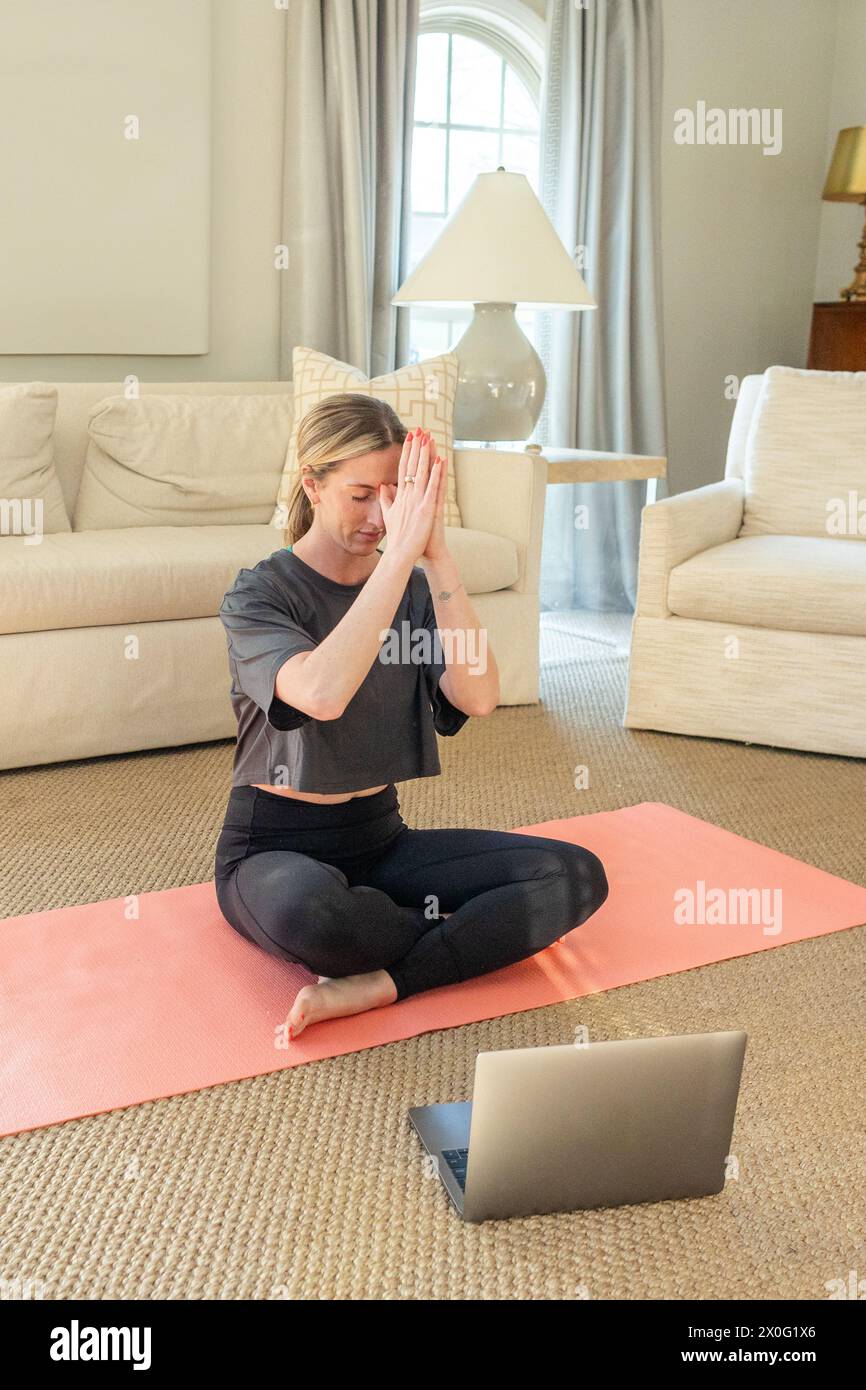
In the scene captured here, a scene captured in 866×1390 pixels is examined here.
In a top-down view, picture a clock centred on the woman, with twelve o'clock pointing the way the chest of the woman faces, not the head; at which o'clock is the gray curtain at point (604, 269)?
The gray curtain is roughly at 8 o'clock from the woman.

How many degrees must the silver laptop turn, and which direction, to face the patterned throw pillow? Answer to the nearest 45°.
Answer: approximately 45° to its right

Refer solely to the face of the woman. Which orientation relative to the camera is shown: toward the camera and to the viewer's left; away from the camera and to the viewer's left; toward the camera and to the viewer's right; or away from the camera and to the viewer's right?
toward the camera and to the viewer's right

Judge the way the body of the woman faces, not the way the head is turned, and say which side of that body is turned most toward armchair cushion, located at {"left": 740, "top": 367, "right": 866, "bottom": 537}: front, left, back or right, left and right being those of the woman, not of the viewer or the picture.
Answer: left

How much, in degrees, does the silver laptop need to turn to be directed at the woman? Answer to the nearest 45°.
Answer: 0° — it already faces them

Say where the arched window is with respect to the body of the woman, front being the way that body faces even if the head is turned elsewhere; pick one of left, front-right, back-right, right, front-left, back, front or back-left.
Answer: back-left

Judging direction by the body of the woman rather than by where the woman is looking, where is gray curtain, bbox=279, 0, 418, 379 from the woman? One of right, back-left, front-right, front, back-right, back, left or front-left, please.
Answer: back-left

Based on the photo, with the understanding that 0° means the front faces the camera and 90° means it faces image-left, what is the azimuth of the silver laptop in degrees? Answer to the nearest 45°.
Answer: approximately 135°

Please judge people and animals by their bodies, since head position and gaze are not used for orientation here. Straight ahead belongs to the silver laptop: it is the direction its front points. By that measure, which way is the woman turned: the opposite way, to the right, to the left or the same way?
the opposite way
